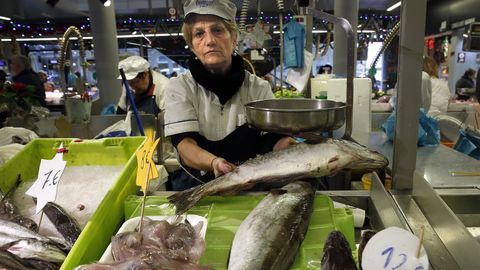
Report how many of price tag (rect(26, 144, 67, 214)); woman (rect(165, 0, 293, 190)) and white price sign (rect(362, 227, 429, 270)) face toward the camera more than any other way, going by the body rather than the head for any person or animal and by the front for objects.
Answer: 3

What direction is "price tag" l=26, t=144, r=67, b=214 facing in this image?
toward the camera

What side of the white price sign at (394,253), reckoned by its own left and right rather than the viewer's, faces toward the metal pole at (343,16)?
back

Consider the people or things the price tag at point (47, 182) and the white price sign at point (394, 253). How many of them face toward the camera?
2

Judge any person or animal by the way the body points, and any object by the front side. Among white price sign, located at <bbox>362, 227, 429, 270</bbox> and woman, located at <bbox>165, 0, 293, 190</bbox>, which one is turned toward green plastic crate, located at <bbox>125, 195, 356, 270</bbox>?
the woman

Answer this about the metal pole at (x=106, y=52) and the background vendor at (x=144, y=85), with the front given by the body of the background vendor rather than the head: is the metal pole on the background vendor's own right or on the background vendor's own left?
on the background vendor's own right

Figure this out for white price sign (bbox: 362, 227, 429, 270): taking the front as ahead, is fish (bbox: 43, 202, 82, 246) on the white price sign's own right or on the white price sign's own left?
on the white price sign's own right

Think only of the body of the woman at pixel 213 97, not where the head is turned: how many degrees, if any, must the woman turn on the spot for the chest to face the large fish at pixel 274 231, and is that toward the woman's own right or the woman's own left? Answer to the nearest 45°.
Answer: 0° — they already face it

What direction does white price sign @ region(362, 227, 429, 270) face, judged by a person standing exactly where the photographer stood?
facing the viewer

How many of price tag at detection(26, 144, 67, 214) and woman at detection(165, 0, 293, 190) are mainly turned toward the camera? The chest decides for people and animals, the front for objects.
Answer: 2

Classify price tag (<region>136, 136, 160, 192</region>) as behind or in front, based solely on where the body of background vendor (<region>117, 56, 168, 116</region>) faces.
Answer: in front

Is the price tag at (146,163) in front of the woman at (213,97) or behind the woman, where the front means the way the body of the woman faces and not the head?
in front

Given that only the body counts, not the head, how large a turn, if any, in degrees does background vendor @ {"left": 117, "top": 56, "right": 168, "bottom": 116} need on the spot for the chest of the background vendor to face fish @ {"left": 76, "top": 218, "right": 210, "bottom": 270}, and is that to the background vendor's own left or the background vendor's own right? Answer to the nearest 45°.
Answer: approximately 45° to the background vendor's own left

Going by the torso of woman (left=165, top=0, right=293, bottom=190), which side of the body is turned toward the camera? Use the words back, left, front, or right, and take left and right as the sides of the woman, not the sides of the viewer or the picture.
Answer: front
